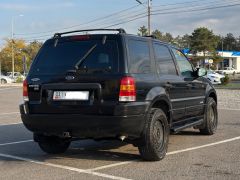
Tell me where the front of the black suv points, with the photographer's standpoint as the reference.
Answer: facing away from the viewer and to the right of the viewer
